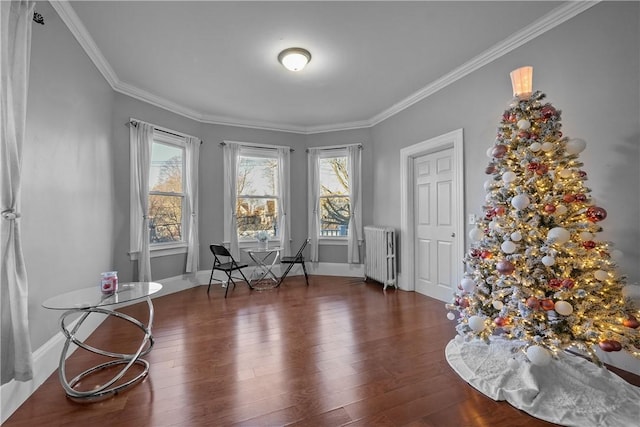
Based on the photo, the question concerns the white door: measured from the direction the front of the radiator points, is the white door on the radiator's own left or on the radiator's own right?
on the radiator's own left

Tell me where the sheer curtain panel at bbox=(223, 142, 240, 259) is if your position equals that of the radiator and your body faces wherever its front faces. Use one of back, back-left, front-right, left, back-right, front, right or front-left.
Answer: front-right

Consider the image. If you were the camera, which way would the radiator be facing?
facing the viewer and to the left of the viewer

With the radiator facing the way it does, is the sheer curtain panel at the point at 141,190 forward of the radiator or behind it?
forward

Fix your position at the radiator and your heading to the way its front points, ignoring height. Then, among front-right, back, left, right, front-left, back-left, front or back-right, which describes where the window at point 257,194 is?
front-right

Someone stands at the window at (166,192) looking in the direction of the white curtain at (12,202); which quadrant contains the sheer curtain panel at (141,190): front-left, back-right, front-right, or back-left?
front-right

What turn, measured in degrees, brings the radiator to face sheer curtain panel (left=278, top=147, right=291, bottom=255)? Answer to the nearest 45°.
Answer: approximately 45° to its right

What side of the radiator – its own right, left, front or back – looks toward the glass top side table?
front

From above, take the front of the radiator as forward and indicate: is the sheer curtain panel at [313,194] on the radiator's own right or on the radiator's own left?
on the radiator's own right

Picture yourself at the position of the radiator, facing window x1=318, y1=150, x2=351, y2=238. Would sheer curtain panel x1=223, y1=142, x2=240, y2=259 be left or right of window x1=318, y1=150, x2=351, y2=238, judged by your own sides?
left

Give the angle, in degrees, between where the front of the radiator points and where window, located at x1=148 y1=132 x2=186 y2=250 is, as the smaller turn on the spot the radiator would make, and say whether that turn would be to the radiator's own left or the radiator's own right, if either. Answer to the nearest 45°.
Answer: approximately 45° to the radiator's own right

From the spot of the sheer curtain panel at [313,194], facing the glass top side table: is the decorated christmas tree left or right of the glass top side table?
left
